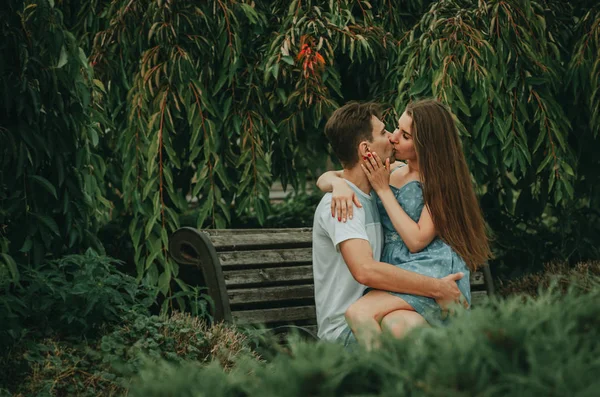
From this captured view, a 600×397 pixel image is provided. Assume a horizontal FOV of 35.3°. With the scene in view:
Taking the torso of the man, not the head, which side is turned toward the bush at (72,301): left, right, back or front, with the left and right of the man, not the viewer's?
back

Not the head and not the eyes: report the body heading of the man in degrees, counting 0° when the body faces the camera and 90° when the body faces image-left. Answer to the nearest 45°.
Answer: approximately 270°

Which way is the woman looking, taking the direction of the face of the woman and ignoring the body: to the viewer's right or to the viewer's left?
to the viewer's left

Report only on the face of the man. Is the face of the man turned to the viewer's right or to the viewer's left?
to the viewer's right

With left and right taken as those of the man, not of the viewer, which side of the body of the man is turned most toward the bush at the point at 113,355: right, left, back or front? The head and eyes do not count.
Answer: back

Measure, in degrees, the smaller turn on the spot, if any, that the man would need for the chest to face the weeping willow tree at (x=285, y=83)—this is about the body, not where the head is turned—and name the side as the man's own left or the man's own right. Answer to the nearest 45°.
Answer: approximately 90° to the man's own left

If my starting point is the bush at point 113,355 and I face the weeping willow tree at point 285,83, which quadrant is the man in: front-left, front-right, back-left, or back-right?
front-right
